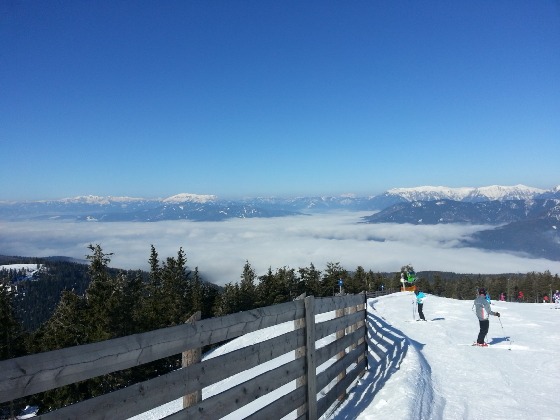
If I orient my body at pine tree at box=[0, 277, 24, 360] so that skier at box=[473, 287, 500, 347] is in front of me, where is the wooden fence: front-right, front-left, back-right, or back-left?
front-right

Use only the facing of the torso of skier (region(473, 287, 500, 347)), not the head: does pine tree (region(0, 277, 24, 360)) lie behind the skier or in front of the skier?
behind

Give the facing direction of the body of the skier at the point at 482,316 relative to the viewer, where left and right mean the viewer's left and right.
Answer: facing to the right of the viewer

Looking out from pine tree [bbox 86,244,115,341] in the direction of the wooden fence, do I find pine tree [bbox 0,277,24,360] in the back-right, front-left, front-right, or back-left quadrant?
back-right
